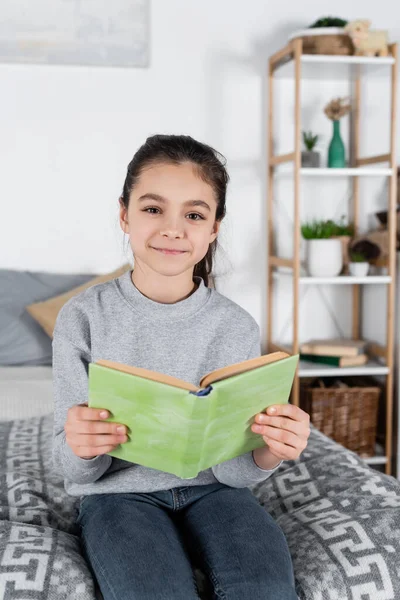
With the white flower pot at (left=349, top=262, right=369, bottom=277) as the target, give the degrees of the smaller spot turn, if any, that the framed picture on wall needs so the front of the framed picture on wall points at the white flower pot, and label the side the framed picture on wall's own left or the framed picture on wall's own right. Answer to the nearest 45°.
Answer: approximately 90° to the framed picture on wall's own left

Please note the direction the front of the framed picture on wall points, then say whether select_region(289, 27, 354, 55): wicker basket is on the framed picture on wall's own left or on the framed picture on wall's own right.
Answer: on the framed picture on wall's own left

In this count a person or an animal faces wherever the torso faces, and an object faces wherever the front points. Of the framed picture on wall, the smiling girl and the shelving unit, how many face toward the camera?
3

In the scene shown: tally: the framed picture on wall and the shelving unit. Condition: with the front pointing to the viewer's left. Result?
0

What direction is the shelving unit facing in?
toward the camera

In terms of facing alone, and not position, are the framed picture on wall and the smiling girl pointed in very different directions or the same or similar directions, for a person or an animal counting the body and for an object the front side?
same or similar directions

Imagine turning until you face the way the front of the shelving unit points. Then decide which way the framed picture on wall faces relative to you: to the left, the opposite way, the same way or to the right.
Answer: the same way

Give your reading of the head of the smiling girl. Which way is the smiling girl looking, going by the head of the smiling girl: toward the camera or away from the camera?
toward the camera

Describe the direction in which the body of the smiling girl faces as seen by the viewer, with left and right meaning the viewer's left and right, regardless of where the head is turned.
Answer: facing the viewer
